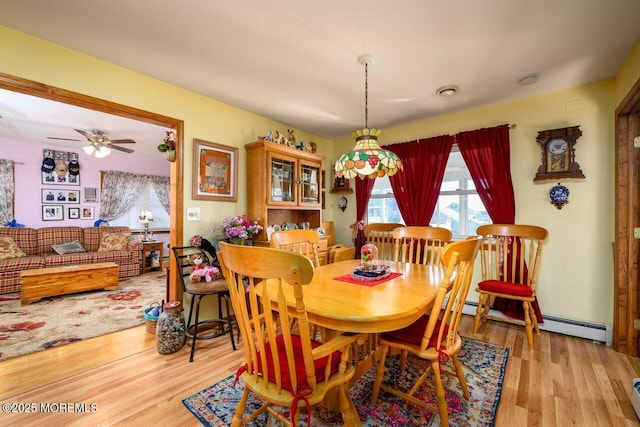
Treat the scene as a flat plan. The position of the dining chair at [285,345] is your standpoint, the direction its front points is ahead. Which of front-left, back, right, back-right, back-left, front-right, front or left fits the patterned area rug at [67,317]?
left

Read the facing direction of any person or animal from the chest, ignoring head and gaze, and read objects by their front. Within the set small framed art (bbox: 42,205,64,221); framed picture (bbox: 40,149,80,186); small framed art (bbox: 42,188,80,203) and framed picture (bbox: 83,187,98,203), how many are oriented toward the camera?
4

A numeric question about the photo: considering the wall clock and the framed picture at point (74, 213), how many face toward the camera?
2

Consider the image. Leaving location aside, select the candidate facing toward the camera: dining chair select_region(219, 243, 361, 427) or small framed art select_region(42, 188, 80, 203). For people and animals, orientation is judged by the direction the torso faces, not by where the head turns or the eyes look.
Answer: the small framed art

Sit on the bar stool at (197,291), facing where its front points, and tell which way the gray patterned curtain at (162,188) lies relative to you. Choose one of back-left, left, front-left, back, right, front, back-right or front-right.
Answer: back-left

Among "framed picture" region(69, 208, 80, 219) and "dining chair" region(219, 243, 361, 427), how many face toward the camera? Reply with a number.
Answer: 1

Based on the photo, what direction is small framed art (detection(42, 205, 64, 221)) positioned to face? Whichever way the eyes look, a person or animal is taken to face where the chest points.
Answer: toward the camera

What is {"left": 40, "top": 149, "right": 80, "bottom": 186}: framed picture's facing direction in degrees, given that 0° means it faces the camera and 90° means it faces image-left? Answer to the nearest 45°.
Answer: approximately 0°

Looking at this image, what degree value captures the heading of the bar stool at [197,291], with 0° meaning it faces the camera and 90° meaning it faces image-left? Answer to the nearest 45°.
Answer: approximately 315°

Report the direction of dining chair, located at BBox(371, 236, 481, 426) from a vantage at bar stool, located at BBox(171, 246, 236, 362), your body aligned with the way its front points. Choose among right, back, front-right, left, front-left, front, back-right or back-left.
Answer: front

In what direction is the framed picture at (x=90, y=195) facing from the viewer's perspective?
toward the camera

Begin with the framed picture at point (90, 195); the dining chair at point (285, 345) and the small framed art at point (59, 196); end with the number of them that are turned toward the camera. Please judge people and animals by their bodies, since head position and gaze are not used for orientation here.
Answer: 2

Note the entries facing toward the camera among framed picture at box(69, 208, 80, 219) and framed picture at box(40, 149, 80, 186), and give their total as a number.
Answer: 2

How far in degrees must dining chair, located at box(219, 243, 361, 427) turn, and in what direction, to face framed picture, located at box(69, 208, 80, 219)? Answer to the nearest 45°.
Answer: approximately 90° to its left

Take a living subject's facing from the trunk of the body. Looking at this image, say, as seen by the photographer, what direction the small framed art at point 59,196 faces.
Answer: facing the viewer

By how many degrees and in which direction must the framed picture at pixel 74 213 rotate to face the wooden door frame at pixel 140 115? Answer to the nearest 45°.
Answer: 0° — it already faces it

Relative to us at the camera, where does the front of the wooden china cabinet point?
facing the viewer and to the right of the viewer
